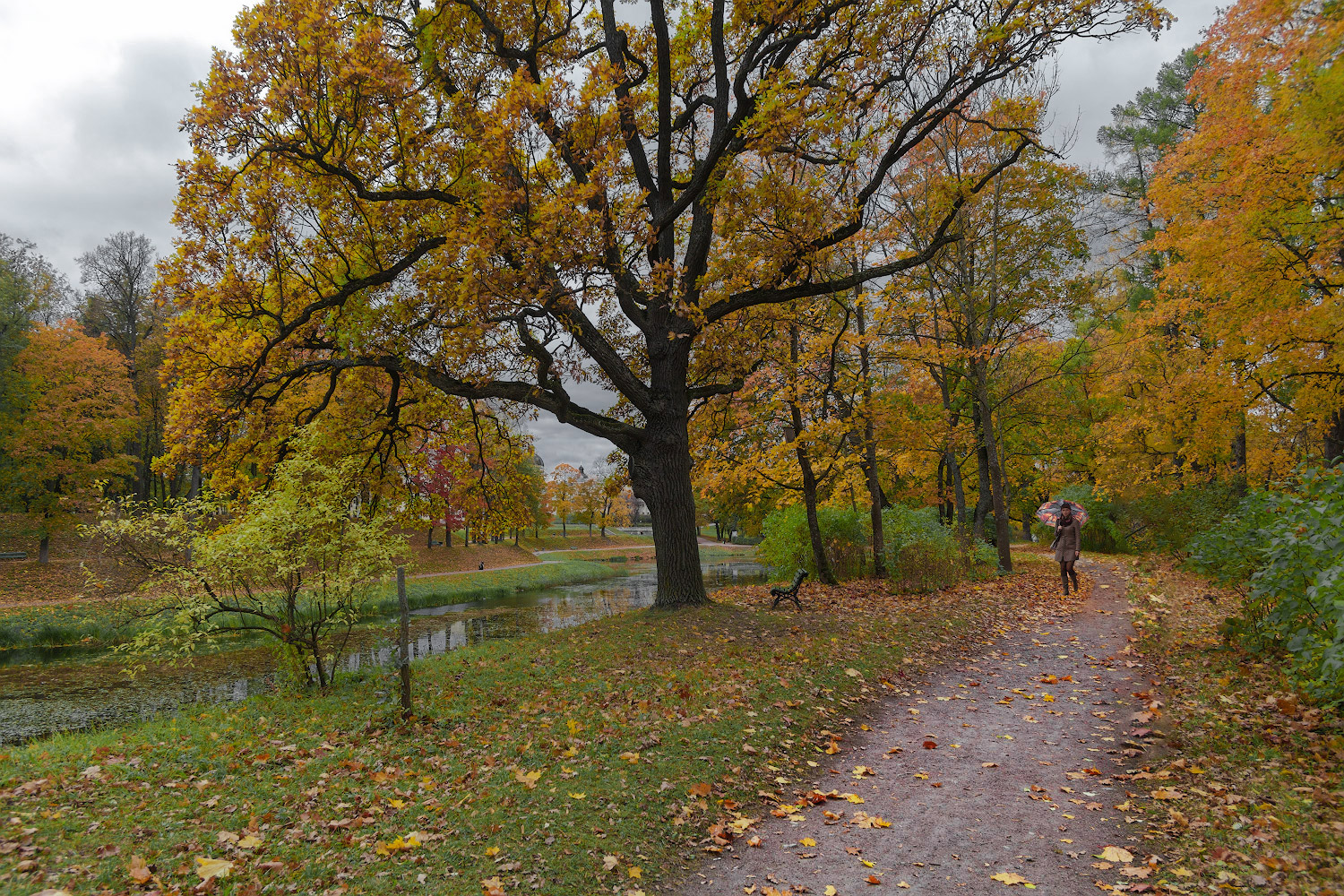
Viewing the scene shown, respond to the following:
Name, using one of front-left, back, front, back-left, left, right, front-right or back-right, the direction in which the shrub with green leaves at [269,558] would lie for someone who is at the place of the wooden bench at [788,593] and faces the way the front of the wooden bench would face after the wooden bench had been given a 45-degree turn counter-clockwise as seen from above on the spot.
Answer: front

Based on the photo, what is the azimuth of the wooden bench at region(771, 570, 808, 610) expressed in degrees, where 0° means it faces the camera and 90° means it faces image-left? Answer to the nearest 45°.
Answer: approximately 90°

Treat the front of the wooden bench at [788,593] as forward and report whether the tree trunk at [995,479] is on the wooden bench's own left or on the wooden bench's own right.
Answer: on the wooden bench's own right

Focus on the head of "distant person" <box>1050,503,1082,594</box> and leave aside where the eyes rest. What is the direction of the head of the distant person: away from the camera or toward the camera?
toward the camera

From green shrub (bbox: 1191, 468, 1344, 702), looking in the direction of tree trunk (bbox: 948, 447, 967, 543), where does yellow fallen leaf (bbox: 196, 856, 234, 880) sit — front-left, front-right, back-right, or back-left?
back-left

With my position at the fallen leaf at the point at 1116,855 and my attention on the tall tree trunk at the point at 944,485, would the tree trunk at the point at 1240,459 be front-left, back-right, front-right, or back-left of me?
front-right

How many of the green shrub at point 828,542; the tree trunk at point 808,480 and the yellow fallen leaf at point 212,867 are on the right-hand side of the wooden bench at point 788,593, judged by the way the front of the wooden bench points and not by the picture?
2

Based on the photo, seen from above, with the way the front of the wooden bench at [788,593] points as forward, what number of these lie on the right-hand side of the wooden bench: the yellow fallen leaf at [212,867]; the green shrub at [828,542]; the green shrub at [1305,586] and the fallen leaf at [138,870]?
1

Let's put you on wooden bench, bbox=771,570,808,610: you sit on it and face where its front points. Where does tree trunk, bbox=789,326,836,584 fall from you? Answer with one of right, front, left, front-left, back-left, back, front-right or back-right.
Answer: right

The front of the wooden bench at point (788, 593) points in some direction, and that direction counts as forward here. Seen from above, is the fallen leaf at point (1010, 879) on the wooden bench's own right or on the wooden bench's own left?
on the wooden bench's own left

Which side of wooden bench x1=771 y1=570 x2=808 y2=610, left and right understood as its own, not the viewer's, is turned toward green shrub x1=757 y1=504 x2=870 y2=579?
right
